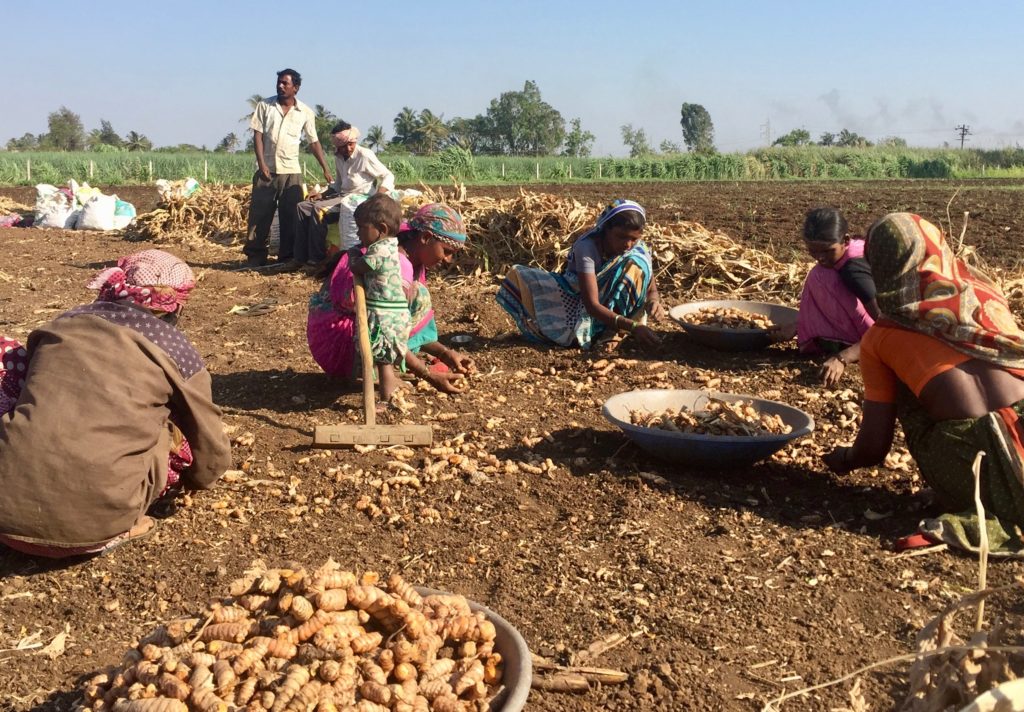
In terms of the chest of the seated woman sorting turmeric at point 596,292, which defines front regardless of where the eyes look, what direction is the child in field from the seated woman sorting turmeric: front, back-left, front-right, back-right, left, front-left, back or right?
right

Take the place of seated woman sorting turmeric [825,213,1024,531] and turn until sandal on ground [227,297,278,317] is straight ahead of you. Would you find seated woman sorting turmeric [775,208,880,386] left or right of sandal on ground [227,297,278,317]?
right

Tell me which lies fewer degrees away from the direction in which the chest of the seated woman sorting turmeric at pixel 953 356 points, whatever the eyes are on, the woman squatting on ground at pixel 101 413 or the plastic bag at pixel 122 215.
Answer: the plastic bag

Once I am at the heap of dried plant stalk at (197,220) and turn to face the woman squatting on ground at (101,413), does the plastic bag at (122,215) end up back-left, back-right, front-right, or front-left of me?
back-right

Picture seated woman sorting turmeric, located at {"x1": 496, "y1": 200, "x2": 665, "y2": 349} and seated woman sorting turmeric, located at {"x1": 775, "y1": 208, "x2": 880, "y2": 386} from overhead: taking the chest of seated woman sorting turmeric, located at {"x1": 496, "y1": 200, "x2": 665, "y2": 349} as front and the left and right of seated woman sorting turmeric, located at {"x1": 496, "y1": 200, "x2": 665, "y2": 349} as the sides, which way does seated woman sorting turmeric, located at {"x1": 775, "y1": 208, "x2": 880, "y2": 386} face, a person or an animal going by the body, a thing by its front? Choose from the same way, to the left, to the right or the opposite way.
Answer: to the right

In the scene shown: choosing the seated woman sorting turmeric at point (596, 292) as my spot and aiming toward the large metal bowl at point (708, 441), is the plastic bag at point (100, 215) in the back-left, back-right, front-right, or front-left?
back-right

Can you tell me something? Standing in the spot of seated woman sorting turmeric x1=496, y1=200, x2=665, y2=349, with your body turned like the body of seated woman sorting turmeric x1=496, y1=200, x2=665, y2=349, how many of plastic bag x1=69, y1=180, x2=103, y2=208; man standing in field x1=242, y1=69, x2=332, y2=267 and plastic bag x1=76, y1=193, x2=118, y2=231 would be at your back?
3

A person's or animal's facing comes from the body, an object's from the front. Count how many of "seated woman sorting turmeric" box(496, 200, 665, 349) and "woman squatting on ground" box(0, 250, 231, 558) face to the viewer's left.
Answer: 0

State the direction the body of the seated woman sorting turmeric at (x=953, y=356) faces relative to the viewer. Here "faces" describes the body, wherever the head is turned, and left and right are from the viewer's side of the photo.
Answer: facing away from the viewer and to the left of the viewer

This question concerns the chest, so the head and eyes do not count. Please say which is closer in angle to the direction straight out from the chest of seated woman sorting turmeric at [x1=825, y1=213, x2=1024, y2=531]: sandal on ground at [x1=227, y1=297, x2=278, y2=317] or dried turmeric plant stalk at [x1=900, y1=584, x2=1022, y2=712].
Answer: the sandal on ground

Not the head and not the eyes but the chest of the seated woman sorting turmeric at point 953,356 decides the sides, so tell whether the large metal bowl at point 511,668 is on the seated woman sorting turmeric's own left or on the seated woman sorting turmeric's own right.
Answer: on the seated woman sorting turmeric's own left

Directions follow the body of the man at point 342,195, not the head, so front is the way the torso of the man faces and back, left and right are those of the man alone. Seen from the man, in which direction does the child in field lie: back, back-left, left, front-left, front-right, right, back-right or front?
front-left

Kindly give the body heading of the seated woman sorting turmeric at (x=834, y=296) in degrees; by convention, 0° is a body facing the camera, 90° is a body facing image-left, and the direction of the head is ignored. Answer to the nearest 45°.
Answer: approximately 45°
